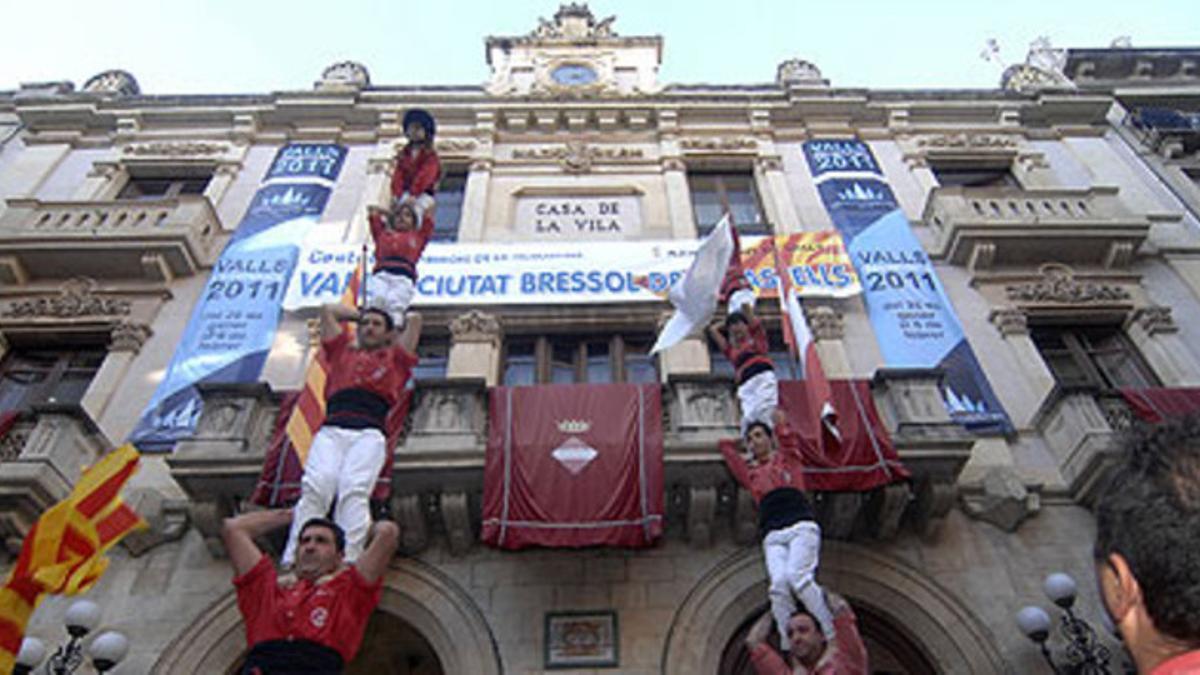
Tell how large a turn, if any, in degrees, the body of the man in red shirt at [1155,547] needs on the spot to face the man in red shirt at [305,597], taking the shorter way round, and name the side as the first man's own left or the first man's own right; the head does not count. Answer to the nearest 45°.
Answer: approximately 45° to the first man's own left

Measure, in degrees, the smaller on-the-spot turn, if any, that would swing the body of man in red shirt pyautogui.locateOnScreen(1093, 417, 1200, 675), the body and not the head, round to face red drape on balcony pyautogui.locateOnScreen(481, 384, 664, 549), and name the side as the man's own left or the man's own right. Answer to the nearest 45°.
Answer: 0° — they already face it

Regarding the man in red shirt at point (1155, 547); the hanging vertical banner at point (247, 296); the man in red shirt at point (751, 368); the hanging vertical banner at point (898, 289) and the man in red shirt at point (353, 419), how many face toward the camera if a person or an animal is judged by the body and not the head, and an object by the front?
4

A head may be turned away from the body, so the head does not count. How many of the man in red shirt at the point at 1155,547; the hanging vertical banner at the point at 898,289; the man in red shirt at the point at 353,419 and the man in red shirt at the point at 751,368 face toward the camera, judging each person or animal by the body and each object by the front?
3

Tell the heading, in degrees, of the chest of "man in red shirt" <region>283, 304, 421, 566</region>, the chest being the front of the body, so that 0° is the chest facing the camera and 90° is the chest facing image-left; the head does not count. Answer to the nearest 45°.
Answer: approximately 0°

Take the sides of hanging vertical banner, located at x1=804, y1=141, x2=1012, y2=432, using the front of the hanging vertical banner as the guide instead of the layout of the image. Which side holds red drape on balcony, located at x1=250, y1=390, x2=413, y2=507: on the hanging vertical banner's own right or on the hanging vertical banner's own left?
on the hanging vertical banner's own right

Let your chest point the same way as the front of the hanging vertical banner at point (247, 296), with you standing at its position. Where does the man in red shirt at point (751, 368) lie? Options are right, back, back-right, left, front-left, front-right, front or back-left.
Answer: front-left

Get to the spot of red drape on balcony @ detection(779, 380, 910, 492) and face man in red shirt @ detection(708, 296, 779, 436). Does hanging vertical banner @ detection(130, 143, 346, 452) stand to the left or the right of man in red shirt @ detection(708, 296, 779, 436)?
right

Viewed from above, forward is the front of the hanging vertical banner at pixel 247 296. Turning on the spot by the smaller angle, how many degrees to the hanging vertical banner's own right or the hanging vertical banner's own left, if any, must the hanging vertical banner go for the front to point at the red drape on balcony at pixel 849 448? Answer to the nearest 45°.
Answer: approximately 45° to the hanging vertical banner's own left
